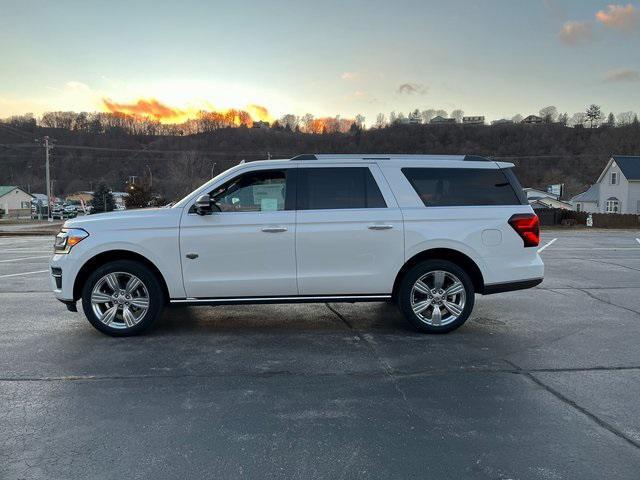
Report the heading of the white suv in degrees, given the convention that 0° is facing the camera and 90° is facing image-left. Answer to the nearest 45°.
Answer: approximately 90°
